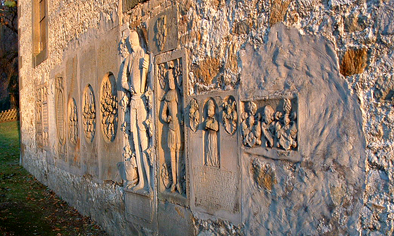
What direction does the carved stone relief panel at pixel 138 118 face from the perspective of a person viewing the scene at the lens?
facing the viewer and to the left of the viewer

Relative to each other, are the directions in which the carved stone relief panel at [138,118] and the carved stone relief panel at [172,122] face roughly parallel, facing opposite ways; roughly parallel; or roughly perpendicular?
roughly parallel

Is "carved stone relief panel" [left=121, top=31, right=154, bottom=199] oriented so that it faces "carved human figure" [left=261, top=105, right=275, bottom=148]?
no

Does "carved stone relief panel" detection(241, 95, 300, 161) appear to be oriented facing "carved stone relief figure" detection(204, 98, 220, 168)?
no

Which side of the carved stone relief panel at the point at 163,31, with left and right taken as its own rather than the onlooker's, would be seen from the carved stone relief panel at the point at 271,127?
left

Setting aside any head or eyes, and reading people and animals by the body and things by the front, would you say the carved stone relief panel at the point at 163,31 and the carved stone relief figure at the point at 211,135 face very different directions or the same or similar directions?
same or similar directions

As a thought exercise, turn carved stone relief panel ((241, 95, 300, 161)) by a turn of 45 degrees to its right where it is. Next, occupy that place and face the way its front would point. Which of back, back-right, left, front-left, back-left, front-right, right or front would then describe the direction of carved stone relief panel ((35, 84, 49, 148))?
front-right

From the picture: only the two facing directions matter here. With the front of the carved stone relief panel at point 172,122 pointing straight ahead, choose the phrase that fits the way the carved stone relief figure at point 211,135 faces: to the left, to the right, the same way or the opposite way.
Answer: the same way

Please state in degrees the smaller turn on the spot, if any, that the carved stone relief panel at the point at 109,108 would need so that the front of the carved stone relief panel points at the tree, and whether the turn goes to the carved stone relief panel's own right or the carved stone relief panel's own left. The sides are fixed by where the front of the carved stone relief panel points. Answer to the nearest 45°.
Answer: approximately 135° to the carved stone relief panel's own right

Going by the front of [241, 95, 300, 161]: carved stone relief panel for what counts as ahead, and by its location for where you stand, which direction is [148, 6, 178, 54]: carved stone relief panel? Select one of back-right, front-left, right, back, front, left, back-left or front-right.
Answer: right

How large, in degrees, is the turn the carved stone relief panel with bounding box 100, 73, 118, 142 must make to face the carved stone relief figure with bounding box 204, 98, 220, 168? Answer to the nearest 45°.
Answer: approximately 45° to its left

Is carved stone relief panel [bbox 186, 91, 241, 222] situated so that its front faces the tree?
no

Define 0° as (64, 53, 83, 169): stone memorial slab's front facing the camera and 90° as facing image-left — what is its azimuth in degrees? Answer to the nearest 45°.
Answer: approximately 45°

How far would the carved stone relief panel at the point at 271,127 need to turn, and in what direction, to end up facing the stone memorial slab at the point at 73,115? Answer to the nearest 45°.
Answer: approximately 90° to its right

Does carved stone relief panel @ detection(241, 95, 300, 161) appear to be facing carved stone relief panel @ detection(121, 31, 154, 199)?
no

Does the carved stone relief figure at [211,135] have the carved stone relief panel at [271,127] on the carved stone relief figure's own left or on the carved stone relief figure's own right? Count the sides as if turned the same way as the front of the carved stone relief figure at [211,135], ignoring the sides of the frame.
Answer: on the carved stone relief figure's own left
